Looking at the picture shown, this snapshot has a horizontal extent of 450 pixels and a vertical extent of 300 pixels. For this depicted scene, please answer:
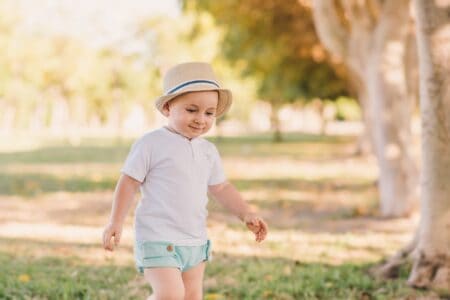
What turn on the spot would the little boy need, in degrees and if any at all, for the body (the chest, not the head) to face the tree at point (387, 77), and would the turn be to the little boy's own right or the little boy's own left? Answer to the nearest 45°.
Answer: approximately 90° to the little boy's own left

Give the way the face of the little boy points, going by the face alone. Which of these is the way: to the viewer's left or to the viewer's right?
to the viewer's right
